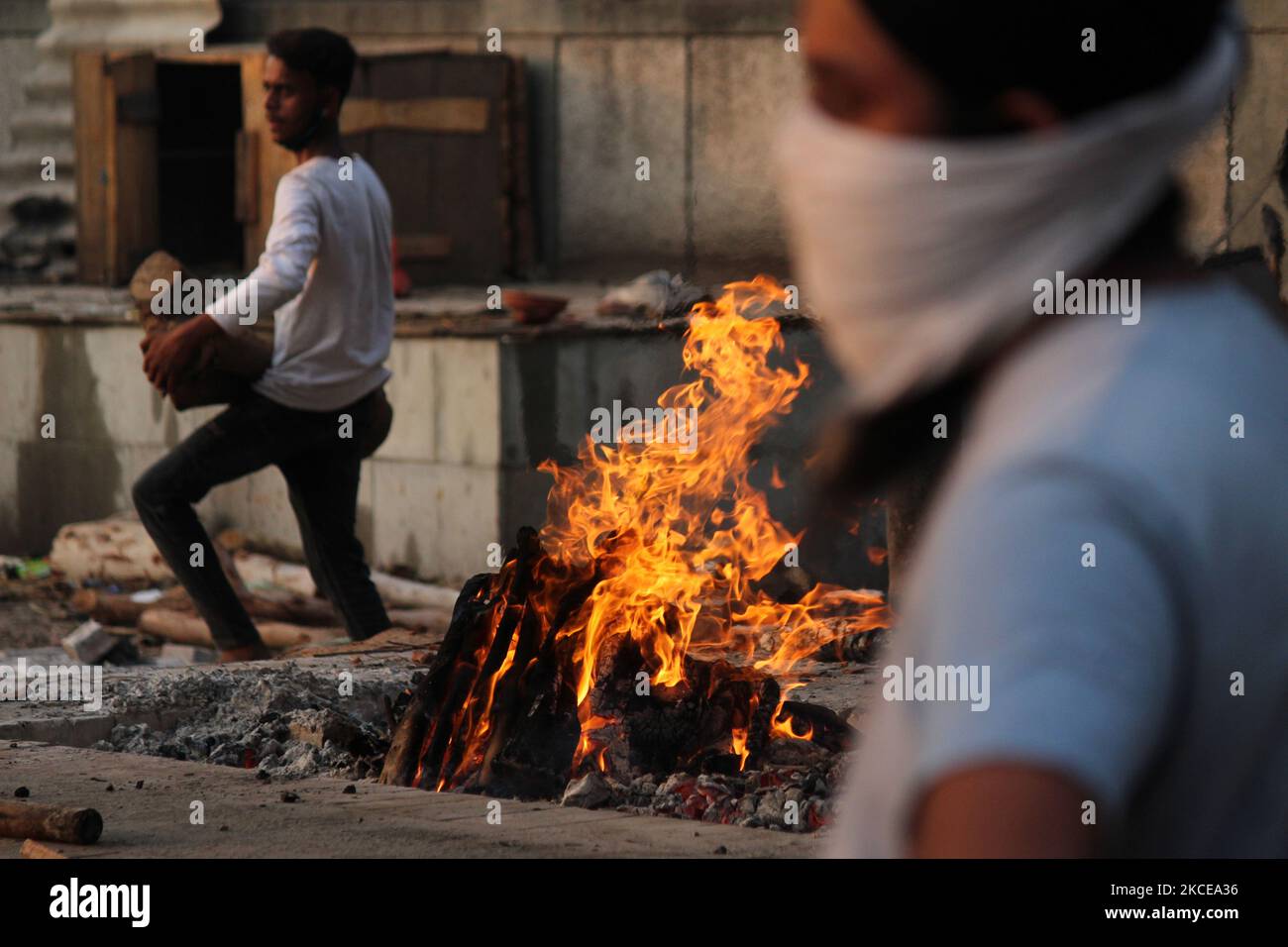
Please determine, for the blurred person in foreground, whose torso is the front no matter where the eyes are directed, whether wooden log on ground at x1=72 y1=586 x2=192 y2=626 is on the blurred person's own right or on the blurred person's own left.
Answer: on the blurred person's own right

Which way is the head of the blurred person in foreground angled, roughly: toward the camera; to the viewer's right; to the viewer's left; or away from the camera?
to the viewer's left

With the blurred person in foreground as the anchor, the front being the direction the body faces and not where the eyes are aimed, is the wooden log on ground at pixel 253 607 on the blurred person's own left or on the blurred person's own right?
on the blurred person's own right

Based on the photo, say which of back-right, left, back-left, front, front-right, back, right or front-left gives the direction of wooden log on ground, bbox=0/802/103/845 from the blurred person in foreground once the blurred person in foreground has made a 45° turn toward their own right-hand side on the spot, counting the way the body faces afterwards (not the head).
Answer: front

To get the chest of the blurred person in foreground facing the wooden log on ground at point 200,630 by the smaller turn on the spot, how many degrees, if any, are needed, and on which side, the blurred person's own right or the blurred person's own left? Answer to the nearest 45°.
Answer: approximately 45° to the blurred person's own right

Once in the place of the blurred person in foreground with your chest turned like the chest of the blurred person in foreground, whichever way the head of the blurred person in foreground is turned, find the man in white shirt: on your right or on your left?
on your right

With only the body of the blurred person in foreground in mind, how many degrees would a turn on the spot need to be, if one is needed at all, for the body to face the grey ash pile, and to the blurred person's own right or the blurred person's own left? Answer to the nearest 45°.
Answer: approximately 45° to the blurred person's own right

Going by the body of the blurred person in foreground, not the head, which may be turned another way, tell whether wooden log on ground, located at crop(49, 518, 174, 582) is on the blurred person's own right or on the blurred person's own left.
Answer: on the blurred person's own right

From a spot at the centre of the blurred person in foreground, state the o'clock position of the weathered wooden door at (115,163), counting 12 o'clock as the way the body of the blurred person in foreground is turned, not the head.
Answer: The weathered wooden door is roughly at 2 o'clock from the blurred person in foreground.

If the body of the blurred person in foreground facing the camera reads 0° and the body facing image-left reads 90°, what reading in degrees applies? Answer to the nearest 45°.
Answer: approximately 90°
